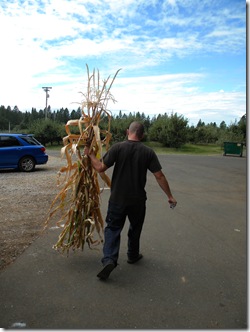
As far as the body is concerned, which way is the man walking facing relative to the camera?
away from the camera

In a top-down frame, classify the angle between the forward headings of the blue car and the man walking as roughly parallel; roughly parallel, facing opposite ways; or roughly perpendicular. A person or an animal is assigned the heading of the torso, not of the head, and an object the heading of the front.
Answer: roughly perpendicular

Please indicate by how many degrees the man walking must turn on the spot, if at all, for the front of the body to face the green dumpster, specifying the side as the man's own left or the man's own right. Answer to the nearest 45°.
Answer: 0° — they already face it
